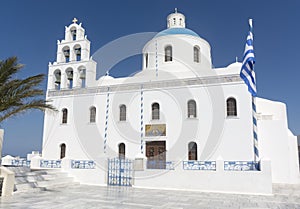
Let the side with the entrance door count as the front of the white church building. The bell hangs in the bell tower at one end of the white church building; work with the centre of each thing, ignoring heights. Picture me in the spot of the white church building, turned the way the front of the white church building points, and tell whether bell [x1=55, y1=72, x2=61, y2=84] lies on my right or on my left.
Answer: on my right

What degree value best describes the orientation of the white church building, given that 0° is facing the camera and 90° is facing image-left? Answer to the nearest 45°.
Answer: approximately 0°
